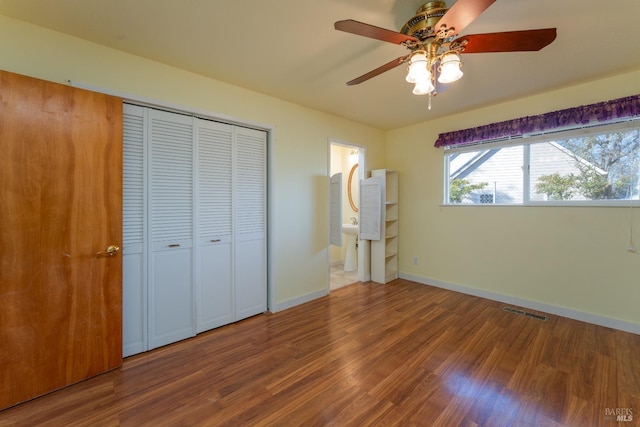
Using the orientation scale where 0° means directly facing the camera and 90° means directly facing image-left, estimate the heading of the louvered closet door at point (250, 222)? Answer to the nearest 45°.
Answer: approximately 315°

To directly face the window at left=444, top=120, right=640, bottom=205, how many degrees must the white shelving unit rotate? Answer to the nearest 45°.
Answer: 0° — it already faces it

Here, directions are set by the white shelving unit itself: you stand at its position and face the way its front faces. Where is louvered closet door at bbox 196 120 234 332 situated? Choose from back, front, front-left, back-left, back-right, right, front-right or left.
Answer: right

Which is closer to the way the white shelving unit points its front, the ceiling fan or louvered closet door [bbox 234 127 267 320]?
the ceiling fan

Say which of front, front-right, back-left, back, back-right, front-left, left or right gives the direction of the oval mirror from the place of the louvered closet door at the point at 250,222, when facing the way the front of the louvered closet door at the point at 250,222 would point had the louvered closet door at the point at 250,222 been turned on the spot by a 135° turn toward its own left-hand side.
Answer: front-right

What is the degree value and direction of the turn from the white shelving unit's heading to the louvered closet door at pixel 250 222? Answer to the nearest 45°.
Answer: approximately 90° to its right

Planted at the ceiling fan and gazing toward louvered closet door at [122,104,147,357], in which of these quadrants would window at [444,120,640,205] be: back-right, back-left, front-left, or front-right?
back-right

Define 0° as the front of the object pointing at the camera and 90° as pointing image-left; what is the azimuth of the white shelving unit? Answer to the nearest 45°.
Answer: approximately 315°

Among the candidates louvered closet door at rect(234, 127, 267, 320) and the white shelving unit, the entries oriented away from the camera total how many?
0

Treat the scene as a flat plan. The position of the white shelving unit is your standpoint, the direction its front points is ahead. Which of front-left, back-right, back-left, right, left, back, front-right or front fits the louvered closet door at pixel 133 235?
right

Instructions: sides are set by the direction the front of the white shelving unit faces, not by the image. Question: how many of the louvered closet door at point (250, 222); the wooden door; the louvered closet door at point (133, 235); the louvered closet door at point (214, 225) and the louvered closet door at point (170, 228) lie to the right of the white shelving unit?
5

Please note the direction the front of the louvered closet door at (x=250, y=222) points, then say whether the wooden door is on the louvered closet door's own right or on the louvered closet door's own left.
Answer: on the louvered closet door's own right

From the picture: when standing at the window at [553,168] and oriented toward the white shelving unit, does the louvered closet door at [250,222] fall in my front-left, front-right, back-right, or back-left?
front-left
